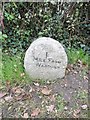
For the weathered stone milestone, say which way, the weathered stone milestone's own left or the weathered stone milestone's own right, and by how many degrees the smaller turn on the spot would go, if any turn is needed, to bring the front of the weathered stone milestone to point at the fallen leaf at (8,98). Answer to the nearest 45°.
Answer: approximately 45° to the weathered stone milestone's own right

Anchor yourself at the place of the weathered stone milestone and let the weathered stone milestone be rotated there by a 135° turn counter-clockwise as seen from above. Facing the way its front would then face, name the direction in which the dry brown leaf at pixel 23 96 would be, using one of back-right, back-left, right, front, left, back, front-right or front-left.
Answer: back

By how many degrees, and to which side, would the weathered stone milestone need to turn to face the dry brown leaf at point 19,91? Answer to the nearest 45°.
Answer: approximately 45° to its right

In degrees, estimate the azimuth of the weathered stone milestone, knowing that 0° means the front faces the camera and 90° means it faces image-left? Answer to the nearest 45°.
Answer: approximately 0°
